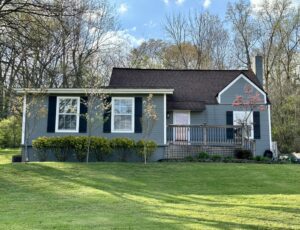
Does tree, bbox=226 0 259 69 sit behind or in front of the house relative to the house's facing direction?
behind

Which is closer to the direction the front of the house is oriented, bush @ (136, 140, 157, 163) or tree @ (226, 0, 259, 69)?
the bush

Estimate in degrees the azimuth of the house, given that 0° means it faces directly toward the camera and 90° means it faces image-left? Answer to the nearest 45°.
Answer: approximately 0°

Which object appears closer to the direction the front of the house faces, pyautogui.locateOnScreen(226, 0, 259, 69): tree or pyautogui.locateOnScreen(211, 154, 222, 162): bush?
the bush

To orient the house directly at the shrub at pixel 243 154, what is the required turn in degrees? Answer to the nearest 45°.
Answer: approximately 90° to its left
